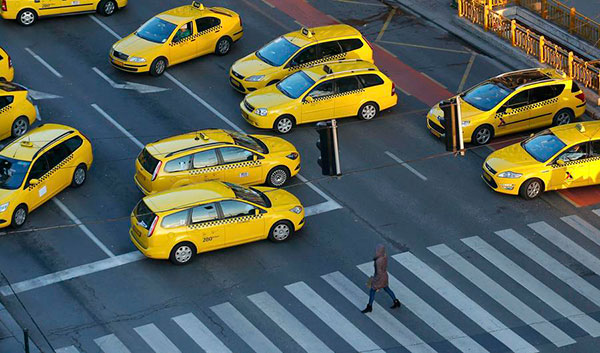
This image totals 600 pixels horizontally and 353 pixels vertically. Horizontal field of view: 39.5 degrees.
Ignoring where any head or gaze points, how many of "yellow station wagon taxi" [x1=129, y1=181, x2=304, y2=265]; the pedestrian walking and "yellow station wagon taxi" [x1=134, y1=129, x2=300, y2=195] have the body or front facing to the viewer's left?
1

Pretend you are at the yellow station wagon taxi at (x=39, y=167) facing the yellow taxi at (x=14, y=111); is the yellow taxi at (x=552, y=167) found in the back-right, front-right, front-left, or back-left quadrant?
back-right

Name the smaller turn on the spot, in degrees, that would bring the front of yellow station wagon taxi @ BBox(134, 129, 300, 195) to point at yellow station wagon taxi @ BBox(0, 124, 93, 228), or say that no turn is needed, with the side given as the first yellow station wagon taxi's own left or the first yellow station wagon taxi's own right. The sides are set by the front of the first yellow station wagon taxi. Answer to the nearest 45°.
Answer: approximately 135° to the first yellow station wagon taxi's own left

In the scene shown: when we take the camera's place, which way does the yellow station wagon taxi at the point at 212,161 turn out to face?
facing away from the viewer and to the right of the viewer

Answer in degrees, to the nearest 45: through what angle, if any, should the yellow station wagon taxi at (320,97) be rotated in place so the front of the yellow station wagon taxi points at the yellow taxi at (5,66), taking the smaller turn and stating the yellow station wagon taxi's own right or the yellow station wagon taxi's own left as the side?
approximately 45° to the yellow station wagon taxi's own right

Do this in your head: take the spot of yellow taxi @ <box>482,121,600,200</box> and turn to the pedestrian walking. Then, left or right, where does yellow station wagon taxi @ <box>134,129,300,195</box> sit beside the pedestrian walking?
right

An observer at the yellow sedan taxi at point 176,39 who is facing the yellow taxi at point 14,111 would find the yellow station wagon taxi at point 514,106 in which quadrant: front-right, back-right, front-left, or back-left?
back-left

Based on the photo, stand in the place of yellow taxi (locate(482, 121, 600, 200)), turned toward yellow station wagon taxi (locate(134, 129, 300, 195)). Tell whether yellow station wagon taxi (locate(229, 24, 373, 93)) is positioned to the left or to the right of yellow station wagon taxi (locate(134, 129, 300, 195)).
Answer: right

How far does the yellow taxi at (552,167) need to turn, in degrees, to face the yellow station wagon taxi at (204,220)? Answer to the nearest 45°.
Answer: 0° — it already faces it

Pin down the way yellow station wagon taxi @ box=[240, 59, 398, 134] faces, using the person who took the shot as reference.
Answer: facing the viewer and to the left of the viewer

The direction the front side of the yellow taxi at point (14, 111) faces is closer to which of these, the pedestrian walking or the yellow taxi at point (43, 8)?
the pedestrian walking

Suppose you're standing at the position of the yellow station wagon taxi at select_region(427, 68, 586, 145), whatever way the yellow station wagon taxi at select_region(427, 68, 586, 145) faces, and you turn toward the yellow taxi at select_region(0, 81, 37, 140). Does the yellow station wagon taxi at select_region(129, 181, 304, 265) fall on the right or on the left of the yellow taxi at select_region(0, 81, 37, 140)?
left
